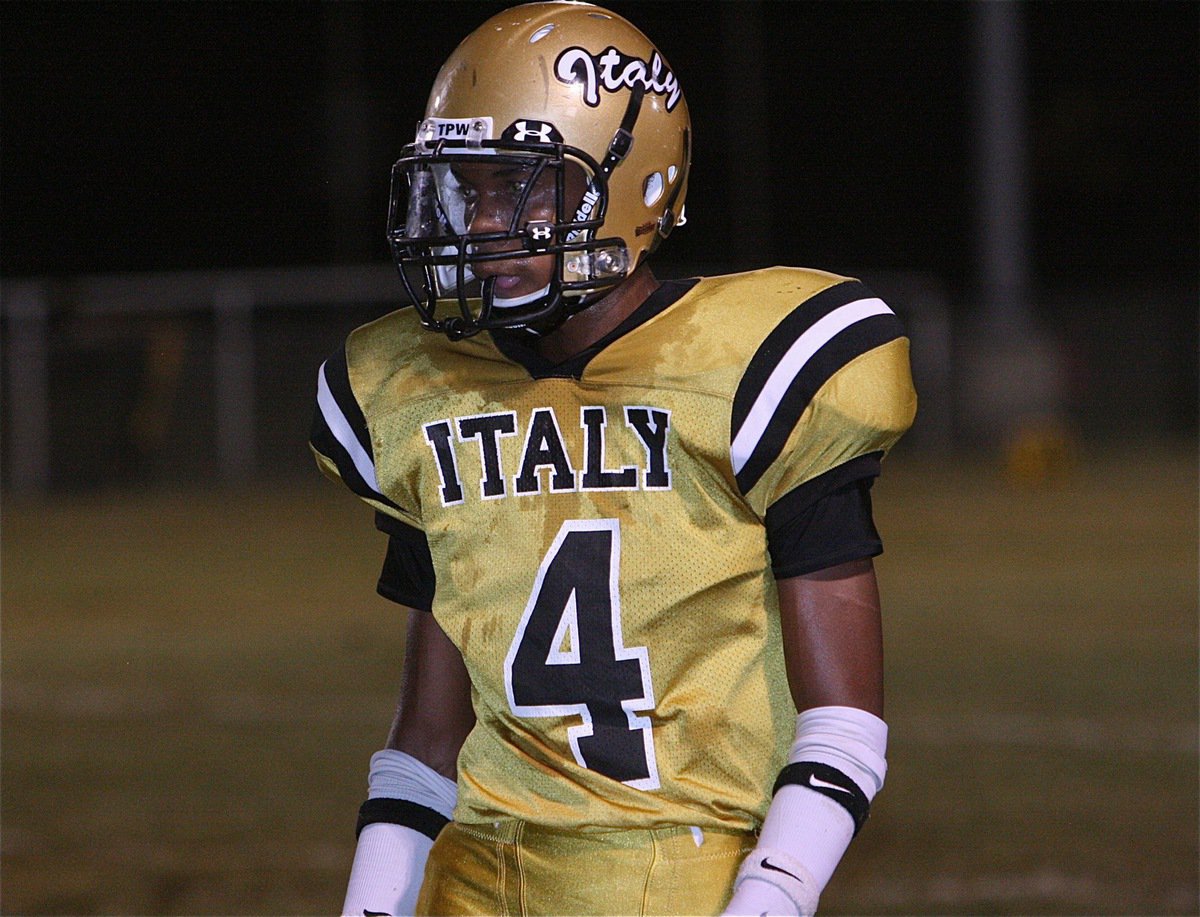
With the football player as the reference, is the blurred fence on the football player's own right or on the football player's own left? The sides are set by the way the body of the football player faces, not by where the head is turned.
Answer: on the football player's own right

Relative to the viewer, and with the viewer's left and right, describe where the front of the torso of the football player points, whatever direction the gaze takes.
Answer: facing the viewer and to the left of the viewer

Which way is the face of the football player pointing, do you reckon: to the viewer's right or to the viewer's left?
to the viewer's left
